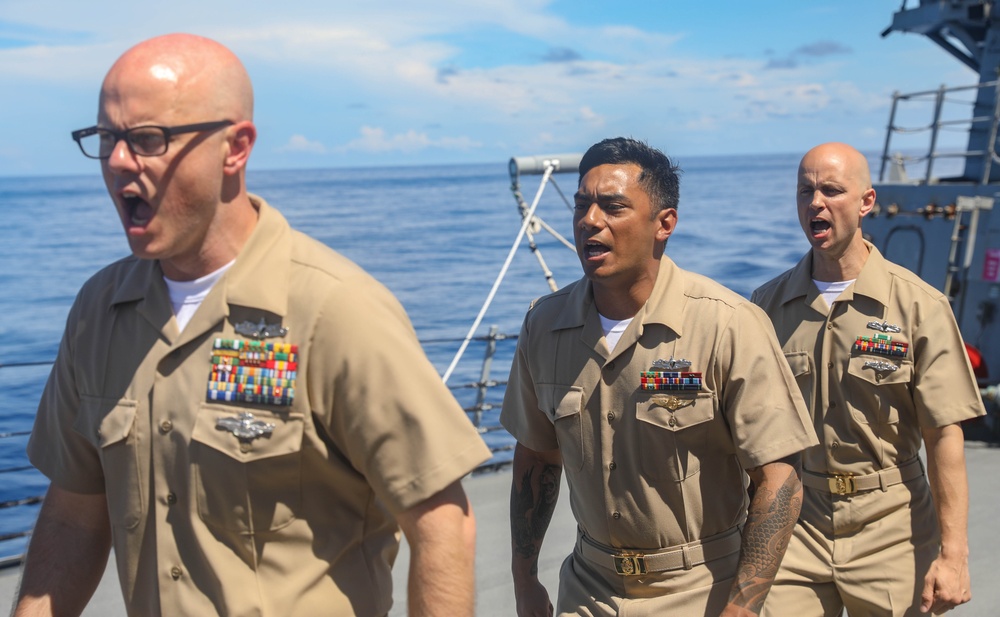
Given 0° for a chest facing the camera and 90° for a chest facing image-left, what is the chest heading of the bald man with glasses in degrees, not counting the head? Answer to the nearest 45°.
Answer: approximately 45°
